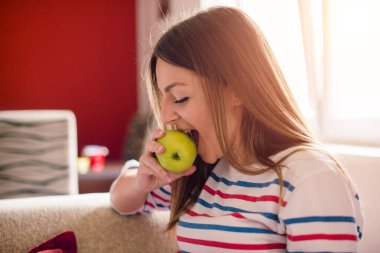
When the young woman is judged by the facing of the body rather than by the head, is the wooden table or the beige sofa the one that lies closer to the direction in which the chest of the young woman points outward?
the beige sofa

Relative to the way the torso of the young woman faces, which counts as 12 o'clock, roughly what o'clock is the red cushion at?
The red cushion is roughly at 2 o'clock from the young woman.

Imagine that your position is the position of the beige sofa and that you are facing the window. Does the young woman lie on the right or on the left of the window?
right

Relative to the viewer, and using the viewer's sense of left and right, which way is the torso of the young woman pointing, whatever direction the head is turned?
facing the viewer and to the left of the viewer

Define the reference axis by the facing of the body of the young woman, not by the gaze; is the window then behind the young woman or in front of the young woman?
behind

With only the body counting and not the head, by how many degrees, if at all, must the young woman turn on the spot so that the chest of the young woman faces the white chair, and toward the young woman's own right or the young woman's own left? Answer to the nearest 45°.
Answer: approximately 90° to the young woman's own right

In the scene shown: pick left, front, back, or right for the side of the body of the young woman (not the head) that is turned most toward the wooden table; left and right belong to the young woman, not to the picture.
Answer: right

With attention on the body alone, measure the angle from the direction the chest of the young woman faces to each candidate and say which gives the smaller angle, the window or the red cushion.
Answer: the red cushion
